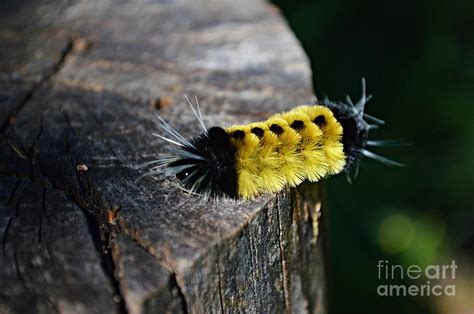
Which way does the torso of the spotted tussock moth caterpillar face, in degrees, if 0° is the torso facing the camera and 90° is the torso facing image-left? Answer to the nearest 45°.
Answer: approximately 90°
